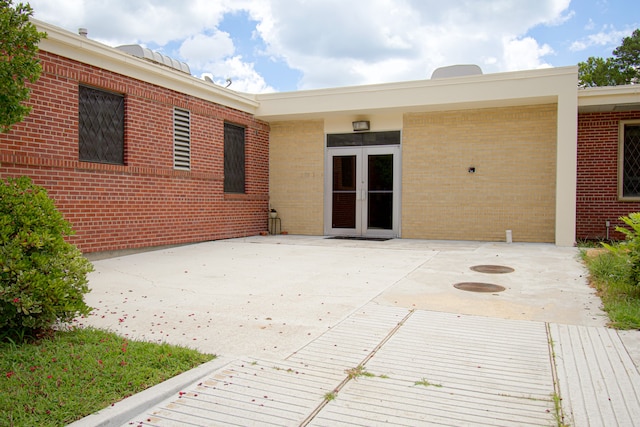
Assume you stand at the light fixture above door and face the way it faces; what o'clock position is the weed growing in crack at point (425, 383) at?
The weed growing in crack is roughly at 12 o'clock from the light fixture above door.

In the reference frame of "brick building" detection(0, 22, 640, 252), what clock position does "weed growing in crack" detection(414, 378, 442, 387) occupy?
The weed growing in crack is roughly at 12 o'clock from the brick building.

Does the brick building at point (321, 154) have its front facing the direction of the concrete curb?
yes

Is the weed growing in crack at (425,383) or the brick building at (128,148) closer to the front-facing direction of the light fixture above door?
the weed growing in crack

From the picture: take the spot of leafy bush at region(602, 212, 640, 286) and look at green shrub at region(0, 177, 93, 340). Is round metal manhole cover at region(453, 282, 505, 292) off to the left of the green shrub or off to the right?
right

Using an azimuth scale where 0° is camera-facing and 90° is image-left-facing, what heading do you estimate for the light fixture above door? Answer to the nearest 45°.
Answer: approximately 0°
